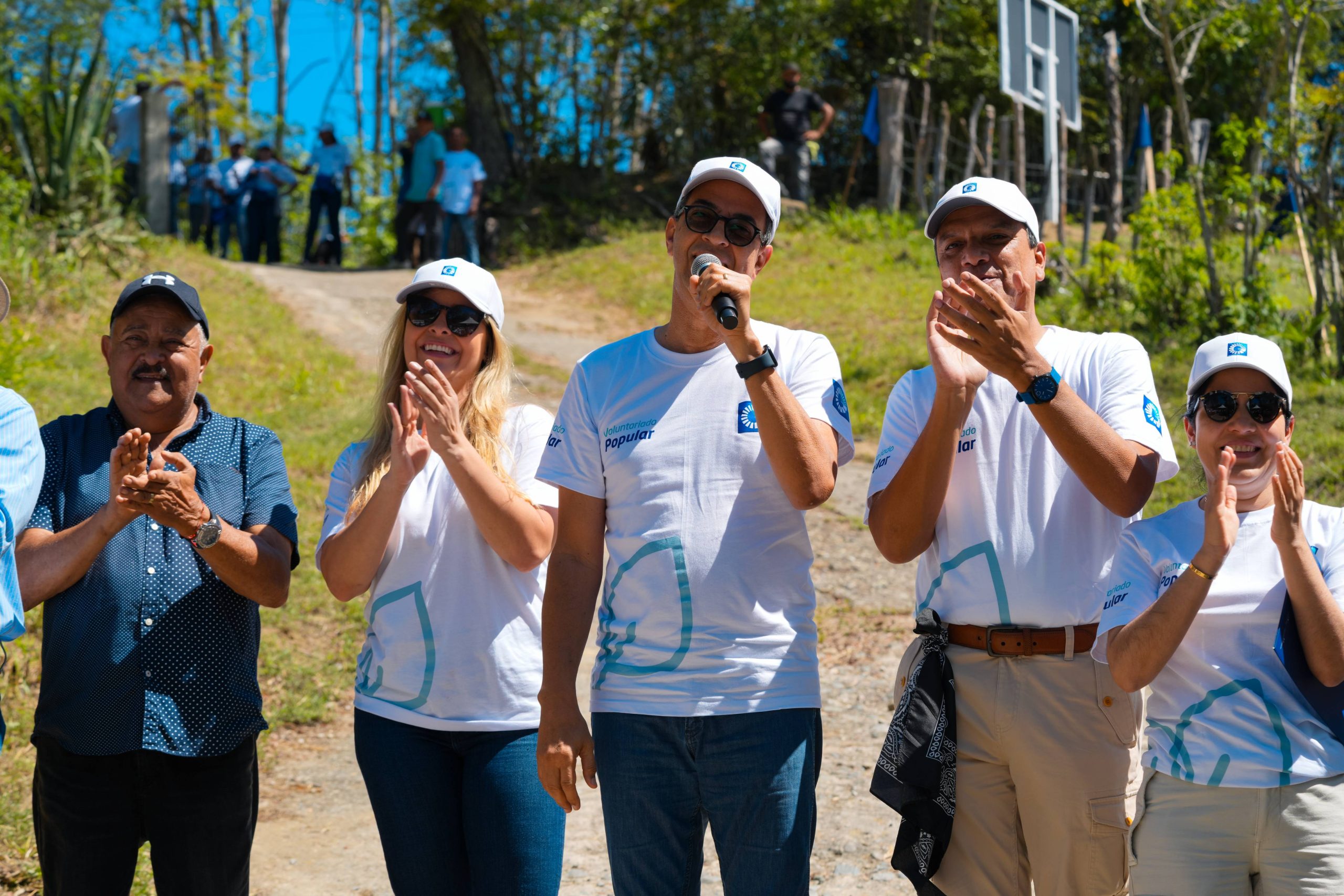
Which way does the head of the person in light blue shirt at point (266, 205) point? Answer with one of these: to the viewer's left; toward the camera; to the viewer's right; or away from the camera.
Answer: toward the camera

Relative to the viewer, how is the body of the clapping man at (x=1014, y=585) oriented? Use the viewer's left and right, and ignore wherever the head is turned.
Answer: facing the viewer and to the left of the viewer

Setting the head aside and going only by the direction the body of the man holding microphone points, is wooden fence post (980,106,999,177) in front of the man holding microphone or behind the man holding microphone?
behind

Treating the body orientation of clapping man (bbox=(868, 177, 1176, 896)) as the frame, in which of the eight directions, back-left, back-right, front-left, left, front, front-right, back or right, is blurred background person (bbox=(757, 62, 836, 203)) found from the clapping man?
back-right

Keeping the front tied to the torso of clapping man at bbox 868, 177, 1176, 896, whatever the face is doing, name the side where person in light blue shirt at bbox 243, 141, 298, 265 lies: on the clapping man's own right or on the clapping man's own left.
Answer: on the clapping man's own right

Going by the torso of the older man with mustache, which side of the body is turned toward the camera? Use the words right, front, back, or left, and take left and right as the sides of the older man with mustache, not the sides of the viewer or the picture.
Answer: front

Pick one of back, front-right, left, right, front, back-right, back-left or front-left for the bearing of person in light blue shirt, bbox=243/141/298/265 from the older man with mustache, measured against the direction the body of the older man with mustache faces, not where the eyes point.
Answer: back

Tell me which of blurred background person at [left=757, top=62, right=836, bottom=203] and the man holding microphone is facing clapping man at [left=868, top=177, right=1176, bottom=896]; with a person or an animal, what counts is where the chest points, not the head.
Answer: the blurred background person

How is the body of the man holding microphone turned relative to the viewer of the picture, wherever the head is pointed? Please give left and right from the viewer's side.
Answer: facing the viewer

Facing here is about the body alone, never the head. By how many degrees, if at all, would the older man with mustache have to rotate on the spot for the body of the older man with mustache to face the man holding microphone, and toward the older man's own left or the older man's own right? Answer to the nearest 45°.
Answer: approximately 45° to the older man's own left

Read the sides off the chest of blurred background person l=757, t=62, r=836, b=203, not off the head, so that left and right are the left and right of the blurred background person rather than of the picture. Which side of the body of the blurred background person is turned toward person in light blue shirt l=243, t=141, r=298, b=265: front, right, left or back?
right

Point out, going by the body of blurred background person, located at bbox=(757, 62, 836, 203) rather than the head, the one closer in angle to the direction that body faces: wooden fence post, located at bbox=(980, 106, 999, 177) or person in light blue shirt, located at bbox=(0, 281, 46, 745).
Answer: the person in light blue shirt

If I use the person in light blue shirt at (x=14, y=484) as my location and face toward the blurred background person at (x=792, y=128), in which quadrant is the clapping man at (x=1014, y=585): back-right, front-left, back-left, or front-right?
front-right

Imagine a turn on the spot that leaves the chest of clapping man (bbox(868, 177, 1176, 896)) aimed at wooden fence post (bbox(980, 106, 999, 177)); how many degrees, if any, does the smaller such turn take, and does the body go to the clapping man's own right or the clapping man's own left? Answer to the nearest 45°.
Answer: approximately 135° to the clapping man's own right

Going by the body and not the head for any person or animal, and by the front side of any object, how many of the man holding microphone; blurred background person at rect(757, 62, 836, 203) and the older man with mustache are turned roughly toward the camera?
3

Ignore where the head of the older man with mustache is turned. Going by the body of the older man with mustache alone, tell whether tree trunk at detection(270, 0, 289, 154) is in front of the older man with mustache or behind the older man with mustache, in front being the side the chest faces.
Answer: behind

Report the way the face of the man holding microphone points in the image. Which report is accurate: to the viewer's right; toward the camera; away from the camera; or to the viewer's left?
toward the camera
